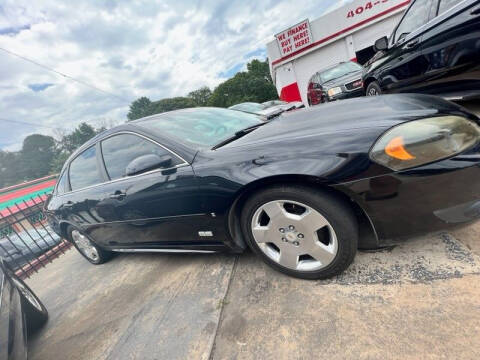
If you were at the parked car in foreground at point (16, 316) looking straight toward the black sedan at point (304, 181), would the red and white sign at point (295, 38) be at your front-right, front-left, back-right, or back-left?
front-left

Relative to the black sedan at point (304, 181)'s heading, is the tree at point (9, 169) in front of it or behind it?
behind

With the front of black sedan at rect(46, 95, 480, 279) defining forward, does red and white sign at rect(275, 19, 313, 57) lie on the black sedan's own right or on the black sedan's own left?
on the black sedan's own left

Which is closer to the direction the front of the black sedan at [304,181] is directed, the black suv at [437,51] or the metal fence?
the black suv

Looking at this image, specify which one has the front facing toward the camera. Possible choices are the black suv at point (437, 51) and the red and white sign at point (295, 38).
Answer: the red and white sign

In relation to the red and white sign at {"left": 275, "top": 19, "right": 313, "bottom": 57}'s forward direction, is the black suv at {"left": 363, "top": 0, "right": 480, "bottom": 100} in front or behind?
in front

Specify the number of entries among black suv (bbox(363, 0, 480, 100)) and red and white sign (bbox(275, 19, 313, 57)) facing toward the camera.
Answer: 1

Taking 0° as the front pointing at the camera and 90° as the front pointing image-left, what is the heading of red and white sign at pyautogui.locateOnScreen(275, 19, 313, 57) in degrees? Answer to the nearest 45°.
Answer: approximately 0°

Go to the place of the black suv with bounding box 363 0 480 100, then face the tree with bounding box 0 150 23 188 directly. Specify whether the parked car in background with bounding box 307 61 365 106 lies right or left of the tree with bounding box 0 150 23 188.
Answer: right

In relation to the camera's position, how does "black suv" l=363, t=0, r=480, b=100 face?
facing away from the viewer and to the left of the viewer

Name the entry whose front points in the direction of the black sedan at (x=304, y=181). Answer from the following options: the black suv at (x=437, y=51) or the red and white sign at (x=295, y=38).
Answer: the red and white sign

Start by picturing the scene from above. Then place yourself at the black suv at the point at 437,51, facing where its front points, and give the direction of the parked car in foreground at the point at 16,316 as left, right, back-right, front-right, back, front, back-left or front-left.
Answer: left

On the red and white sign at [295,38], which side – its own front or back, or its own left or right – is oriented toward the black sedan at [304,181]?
front

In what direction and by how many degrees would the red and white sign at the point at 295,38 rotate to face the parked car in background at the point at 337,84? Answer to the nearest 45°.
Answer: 0° — it already faces it

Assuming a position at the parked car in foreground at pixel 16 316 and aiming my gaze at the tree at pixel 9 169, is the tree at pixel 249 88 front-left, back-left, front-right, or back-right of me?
front-right

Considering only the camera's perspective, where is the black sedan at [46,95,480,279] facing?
facing the viewer and to the right of the viewer
